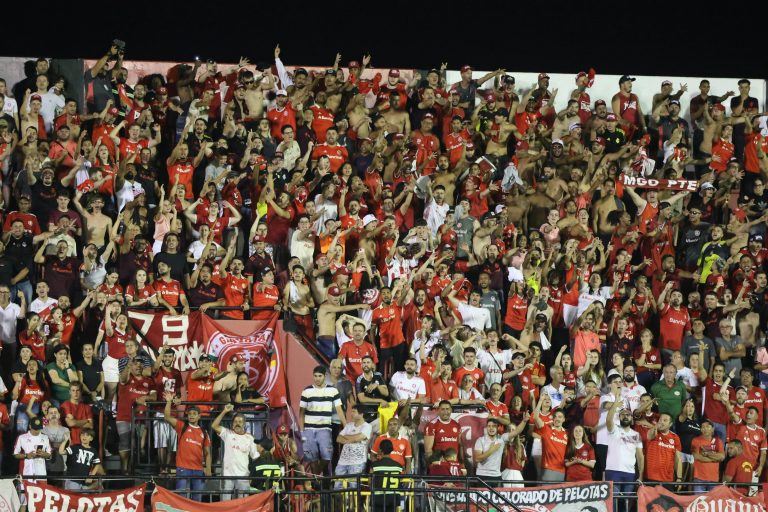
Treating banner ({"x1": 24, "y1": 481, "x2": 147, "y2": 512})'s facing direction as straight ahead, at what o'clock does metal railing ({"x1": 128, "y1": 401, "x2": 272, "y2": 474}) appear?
The metal railing is roughly at 7 o'clock from the banner.

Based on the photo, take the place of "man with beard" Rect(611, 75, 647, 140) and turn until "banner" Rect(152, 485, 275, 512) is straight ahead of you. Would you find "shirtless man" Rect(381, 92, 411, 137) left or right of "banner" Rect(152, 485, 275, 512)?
right

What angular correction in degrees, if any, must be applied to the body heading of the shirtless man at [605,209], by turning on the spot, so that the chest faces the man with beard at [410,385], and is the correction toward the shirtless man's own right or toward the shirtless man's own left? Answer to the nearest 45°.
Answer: approximately 90° to the shirtless man's own right

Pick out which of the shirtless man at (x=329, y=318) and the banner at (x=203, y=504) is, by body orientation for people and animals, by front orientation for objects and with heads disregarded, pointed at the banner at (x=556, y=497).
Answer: the shirtless man

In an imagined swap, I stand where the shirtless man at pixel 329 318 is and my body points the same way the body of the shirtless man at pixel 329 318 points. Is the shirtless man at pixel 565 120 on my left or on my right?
on my left

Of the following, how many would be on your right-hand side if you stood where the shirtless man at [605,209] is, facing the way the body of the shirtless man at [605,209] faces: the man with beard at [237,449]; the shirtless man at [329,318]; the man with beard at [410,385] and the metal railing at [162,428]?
4

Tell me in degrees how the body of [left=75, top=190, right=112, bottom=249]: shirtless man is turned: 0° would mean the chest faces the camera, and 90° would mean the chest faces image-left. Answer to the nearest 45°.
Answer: approximately 0°

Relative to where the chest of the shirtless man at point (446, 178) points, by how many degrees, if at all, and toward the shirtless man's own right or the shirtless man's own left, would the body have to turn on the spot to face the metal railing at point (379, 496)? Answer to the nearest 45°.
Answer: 0° — they already face it
